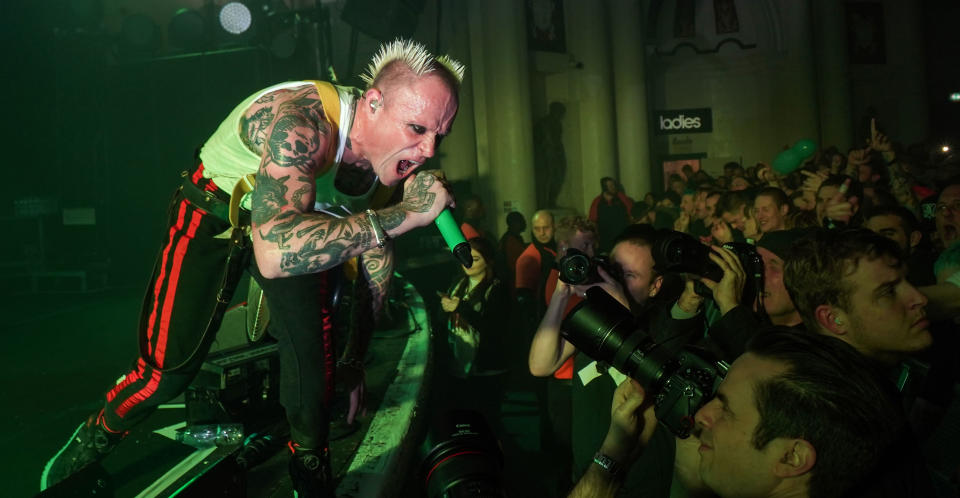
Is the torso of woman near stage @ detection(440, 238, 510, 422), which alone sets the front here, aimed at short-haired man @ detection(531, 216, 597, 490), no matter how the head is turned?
no

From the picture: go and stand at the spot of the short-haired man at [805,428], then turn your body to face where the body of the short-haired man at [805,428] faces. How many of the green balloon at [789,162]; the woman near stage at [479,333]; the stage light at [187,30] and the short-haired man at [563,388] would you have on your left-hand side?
0

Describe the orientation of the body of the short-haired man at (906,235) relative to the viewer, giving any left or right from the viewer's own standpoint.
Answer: facing the viewer and to the left of the viewer

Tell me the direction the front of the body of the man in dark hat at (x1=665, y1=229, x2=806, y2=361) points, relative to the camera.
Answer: to the viewer's left

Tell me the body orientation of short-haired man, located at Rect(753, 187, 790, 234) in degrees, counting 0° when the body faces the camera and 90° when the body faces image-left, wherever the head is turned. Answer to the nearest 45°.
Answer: approximately 45°

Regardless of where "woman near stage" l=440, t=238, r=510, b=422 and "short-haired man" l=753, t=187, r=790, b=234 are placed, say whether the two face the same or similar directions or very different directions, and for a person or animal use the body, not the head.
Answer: same or similar directions

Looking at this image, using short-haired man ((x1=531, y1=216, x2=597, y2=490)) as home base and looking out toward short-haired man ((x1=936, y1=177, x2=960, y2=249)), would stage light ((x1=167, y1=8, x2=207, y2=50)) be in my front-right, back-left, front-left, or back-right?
back-left

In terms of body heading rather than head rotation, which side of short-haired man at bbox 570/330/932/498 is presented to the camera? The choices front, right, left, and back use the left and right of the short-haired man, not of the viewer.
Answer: left

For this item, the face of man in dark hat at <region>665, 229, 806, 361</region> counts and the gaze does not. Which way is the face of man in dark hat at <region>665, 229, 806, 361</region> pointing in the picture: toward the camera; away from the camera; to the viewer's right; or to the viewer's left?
to the viewer's left

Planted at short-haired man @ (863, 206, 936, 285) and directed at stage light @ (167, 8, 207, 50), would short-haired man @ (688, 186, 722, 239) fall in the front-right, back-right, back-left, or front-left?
front-right
